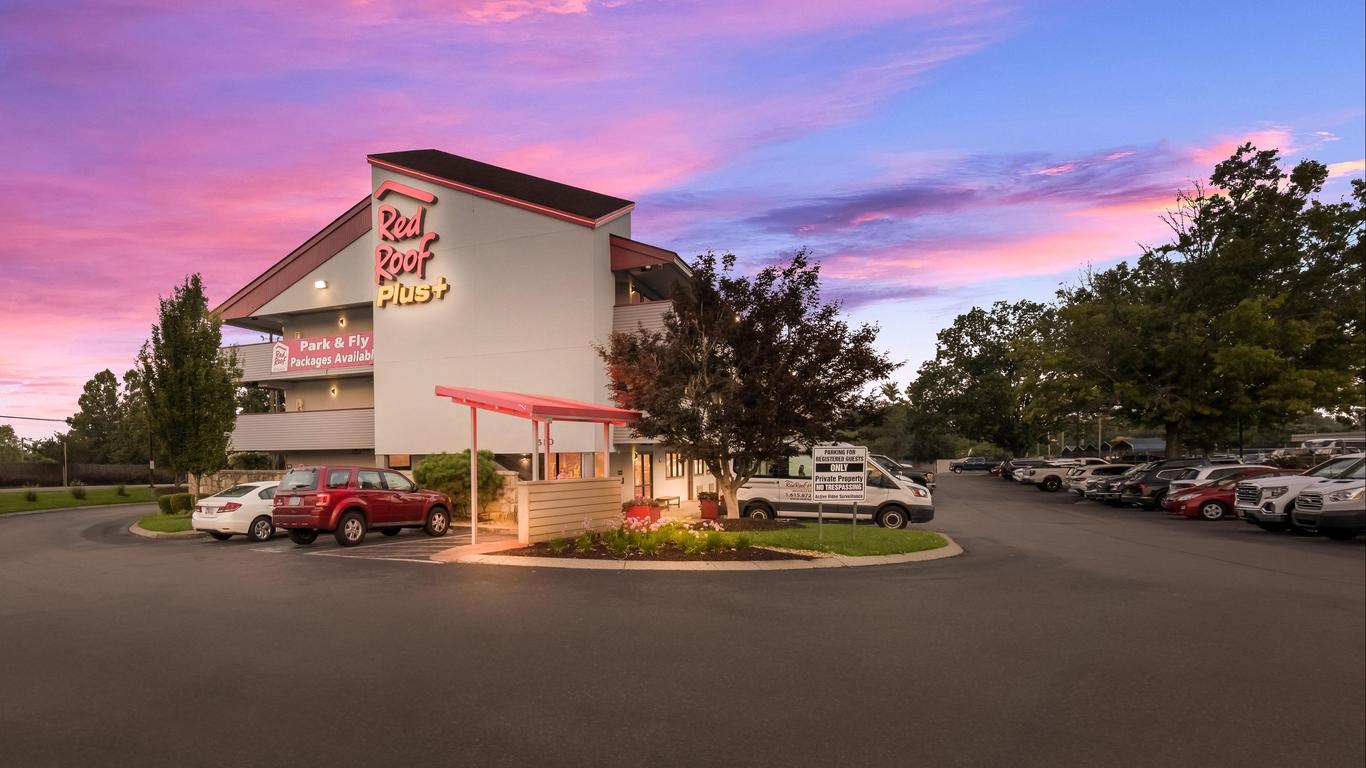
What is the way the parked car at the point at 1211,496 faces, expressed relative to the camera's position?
facing the viewer and to the left of the viewer

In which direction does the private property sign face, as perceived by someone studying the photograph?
facing the viewer

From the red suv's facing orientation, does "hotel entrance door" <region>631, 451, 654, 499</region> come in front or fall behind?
in front

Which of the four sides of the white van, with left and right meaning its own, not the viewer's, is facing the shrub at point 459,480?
back

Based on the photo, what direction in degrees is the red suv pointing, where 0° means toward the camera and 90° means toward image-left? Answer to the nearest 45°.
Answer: approximately 225°

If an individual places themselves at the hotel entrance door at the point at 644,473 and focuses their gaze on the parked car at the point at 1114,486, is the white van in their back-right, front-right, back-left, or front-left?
front-right

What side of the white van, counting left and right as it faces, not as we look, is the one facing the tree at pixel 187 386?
back

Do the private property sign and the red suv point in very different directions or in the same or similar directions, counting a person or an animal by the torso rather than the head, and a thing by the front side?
very different directions

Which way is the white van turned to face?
to the viewer's right
